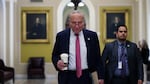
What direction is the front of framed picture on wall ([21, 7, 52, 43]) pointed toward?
toward the camera

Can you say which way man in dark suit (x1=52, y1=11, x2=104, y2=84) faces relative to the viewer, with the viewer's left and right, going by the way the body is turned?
facing the viewer

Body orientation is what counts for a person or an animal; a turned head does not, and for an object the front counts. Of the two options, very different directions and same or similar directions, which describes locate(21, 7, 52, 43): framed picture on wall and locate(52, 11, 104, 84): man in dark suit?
same or similar directions

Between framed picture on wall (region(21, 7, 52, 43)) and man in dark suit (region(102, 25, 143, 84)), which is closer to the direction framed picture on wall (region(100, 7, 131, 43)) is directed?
the man in dark suit

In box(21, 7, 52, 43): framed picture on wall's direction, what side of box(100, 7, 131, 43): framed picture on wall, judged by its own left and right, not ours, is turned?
right

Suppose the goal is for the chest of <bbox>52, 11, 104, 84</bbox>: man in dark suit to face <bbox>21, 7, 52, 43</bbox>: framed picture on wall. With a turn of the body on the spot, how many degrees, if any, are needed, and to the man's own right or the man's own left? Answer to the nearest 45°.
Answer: approximately 180°

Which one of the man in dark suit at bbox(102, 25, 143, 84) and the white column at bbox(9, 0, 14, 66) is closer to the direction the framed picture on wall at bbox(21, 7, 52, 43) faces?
the man in dark suit

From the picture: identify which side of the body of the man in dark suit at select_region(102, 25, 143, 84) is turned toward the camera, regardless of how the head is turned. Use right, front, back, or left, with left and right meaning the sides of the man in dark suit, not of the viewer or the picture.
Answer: front

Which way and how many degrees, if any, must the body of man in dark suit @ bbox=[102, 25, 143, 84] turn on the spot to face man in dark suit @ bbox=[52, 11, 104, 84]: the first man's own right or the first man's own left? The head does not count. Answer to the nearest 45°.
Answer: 0° — they already face them

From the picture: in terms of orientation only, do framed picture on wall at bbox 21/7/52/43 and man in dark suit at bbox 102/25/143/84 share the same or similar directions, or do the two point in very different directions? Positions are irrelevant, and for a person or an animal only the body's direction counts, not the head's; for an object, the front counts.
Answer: same or similar directions

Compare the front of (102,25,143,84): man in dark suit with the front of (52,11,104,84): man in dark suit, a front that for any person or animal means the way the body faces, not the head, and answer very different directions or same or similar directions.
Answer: same or similar directions

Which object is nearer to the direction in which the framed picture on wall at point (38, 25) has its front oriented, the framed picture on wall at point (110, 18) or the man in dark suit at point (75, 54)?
the man in dark suit

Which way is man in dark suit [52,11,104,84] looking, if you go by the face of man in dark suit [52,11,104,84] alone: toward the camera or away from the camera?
toward the camera
